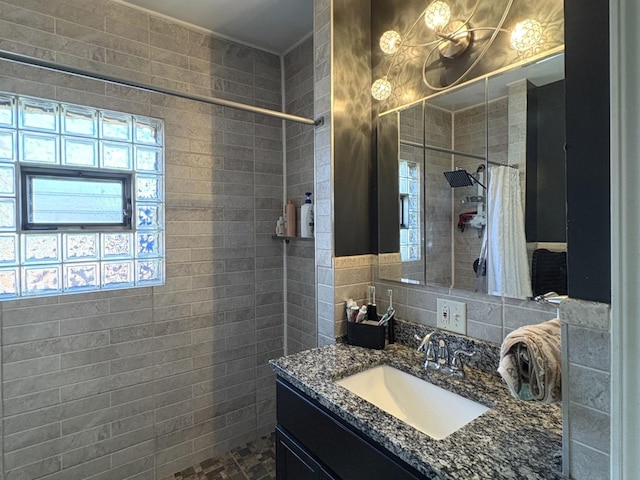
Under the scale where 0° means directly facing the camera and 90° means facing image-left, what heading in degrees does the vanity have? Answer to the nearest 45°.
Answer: approximately 45°

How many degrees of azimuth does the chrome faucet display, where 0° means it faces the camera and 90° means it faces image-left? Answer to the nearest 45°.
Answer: approximately 45°

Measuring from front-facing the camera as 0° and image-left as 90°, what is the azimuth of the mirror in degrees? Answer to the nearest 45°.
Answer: approximately 45°

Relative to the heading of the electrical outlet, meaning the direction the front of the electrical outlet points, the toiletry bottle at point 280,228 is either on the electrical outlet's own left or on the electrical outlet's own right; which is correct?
on the electrical outlet's own right

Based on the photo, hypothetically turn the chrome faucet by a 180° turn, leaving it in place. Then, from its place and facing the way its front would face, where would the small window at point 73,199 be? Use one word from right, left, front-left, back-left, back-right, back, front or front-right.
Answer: back-left

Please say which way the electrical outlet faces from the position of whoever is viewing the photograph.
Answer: facing the viewer and to the left of the viewer

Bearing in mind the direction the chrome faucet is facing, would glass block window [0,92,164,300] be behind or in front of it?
in front

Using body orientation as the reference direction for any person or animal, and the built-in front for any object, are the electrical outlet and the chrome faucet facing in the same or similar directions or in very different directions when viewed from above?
same or similar directions

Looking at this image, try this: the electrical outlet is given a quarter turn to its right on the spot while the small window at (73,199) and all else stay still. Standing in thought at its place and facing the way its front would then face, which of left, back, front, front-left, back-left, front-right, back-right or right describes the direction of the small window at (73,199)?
front-left

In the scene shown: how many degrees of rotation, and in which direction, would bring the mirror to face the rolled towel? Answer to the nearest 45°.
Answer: approximately 45° to its left

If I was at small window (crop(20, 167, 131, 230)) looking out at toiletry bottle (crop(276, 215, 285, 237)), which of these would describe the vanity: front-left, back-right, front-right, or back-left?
front-right

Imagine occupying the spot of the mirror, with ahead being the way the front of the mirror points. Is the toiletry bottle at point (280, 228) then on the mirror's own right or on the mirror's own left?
on the mirror's own right
